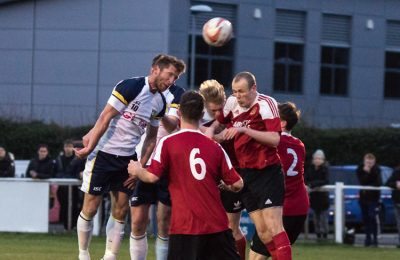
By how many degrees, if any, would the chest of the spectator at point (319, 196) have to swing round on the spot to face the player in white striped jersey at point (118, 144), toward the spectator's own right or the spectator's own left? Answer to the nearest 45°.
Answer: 0° — they already face them

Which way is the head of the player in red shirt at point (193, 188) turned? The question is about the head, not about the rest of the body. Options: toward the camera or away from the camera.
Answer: away from the camera

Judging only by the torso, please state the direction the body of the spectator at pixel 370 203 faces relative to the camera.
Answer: toward the camera

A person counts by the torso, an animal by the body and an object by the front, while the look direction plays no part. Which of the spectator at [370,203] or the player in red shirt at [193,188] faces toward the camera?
the spectator

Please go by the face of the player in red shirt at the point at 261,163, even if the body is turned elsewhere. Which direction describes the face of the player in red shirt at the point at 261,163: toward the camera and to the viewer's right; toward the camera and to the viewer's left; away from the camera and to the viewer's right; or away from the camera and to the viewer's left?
toward the camera and to the viewer's left

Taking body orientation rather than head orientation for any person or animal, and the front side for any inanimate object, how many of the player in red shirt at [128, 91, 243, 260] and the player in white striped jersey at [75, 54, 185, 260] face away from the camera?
1

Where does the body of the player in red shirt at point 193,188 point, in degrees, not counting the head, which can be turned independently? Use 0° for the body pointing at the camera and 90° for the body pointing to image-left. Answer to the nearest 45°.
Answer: approximately 180°

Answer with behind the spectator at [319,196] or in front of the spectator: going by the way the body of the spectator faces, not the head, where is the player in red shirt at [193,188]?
in front

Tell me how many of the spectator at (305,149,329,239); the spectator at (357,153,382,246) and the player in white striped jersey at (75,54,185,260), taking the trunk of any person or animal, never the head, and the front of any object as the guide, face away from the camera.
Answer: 0

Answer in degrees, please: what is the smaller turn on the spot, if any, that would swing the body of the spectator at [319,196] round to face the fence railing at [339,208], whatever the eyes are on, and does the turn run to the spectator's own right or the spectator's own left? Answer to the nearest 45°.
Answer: approximately 90° to the spectator's own left

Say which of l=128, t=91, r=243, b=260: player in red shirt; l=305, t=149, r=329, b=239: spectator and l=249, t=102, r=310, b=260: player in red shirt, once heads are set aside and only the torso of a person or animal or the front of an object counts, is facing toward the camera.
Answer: the spectator

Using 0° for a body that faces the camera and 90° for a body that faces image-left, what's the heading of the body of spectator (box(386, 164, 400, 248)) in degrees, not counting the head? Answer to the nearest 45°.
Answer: approximately 0°

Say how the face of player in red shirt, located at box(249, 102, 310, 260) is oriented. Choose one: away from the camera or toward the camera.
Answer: away from the camera

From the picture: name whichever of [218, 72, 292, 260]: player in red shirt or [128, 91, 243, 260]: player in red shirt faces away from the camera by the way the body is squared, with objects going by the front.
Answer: [128, 91, 243, 260]: player in red shirt

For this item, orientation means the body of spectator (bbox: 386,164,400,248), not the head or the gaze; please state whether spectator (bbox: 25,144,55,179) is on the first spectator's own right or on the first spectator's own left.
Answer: on the first spectator's own right
